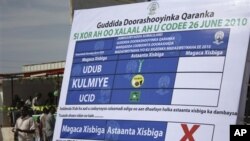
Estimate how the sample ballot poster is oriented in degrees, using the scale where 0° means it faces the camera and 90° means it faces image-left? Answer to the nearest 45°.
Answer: approximately 45°

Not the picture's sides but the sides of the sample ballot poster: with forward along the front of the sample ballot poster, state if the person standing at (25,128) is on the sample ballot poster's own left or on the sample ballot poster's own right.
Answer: on the sample ballot poster's own right
